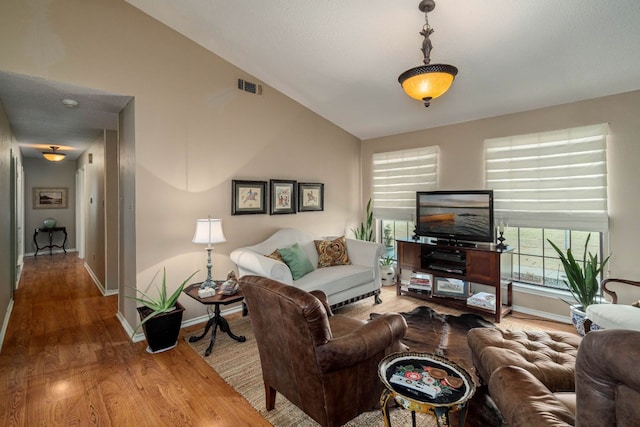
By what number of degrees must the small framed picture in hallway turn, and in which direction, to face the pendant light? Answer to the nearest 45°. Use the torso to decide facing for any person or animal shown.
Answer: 0° — it already faces it

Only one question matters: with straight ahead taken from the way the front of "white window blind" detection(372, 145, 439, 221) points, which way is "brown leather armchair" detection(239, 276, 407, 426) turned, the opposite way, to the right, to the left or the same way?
the opposite way

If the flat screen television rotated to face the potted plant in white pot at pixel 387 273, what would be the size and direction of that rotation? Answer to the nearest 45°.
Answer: approximately 90° to its right

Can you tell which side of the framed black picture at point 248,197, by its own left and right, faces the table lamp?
right

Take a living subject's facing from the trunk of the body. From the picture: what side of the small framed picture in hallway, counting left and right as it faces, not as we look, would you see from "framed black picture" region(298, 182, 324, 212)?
front

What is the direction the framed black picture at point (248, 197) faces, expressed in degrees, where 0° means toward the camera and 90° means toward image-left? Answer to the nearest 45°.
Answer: approximately 315°

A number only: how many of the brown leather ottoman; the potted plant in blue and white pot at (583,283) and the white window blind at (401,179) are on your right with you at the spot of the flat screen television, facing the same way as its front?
1

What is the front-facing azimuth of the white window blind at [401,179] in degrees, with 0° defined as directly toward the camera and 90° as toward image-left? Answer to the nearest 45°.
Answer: approximately 45°

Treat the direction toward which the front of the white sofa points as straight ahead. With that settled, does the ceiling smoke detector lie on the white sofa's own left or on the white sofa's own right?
on the white sofa's own right

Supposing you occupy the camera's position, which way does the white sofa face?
facing the viewer and to the right of the viewer

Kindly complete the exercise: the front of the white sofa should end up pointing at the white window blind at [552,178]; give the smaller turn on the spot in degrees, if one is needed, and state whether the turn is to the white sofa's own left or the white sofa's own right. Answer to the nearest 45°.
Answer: approximately 45° to the white sofa's own left

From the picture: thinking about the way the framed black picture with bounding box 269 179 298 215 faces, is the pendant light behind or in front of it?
in front

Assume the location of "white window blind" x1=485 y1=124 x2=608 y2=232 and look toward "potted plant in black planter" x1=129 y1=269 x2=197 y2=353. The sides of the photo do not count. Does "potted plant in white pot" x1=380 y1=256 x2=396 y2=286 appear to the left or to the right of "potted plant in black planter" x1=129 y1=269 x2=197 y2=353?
right

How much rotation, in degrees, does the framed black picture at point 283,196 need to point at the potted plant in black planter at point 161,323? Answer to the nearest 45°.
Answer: approximately 90° to its right

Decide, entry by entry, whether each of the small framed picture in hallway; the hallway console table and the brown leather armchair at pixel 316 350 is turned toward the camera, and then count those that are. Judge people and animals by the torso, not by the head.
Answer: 2
